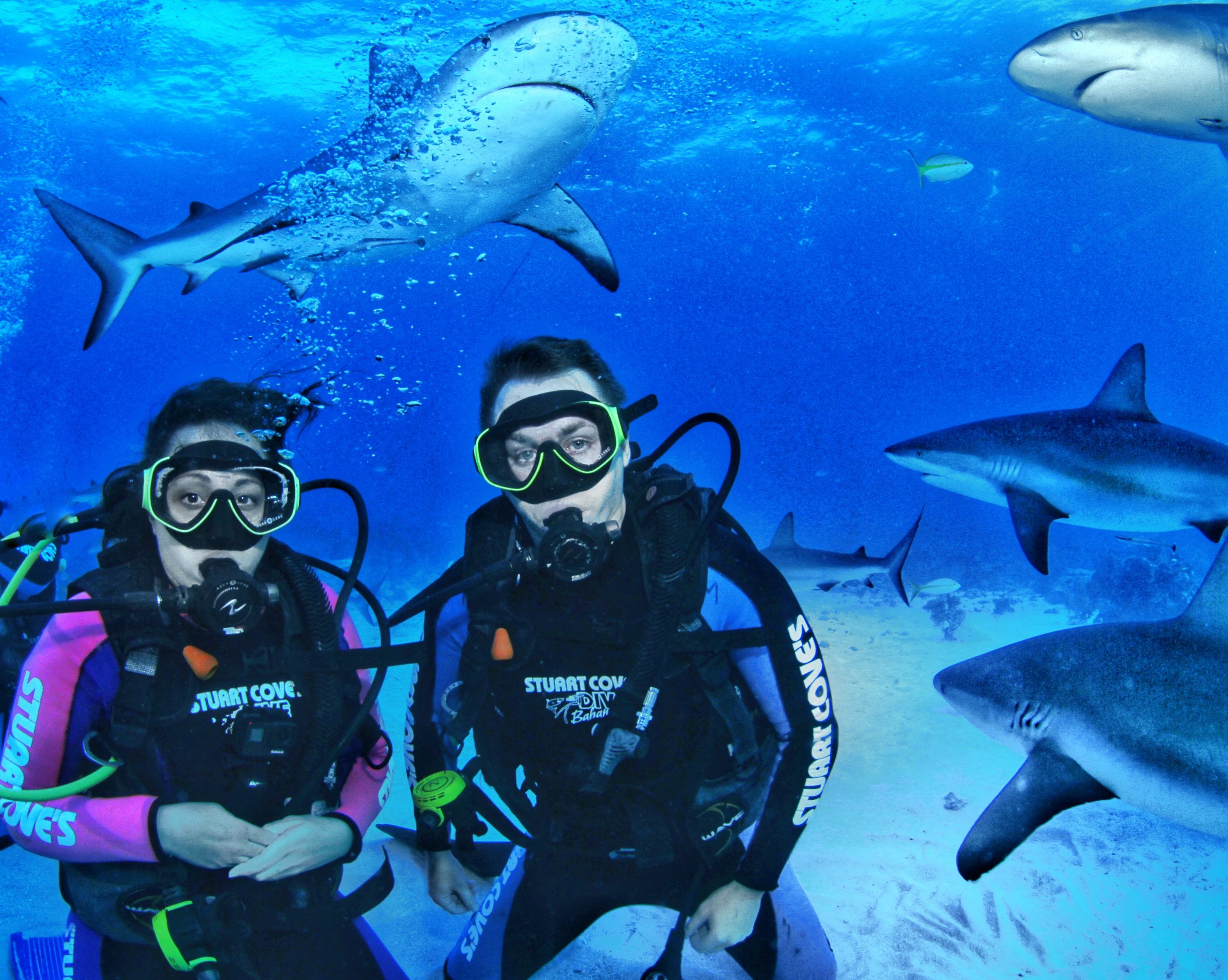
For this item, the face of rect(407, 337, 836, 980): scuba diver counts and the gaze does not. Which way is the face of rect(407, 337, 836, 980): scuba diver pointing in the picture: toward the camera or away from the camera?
toward the camera

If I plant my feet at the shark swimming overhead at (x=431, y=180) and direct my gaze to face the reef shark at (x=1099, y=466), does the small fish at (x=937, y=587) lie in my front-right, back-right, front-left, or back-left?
front-left

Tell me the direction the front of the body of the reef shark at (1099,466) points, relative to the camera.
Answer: to the viewer's left

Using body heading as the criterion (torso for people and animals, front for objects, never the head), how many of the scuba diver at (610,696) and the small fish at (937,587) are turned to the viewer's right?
1

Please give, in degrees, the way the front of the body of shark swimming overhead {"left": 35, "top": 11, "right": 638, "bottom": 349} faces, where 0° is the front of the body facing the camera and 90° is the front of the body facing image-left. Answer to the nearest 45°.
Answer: approximately 315°

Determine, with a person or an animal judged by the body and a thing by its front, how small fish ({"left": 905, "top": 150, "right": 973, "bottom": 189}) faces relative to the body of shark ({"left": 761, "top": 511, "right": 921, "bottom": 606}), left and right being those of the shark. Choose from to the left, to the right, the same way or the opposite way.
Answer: the opposite way

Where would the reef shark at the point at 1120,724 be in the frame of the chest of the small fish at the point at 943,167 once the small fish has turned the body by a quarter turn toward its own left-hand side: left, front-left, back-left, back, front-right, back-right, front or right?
back

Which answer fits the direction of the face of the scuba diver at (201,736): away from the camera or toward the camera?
toward the camera

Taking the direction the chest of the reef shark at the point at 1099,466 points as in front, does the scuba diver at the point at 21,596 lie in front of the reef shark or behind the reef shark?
in front

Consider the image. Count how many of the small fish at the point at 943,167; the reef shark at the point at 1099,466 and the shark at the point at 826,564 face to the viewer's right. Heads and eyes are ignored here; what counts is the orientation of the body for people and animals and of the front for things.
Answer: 1

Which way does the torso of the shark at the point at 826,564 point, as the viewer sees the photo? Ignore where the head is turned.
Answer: to the viewer's left

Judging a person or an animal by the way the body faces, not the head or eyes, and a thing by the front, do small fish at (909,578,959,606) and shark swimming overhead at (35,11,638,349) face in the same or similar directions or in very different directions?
same or similar directions

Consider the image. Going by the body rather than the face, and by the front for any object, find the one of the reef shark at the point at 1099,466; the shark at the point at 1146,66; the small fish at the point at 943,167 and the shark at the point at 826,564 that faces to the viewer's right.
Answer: the small fish
